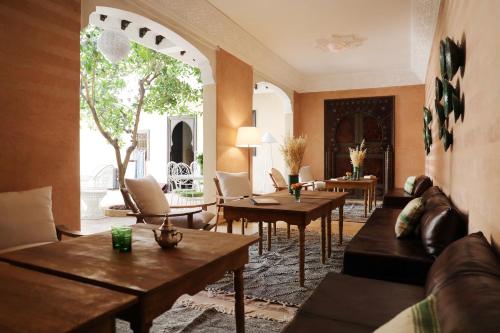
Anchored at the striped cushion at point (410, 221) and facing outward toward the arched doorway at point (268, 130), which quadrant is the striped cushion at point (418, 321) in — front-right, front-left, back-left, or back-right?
back-left

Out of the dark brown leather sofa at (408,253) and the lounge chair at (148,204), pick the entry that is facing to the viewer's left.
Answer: the dark brown leather sofa

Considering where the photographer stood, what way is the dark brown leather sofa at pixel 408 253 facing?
facing to the left of the viewer

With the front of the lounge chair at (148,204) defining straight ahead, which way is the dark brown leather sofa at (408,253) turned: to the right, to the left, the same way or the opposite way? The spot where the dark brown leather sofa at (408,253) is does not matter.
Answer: the opposite way

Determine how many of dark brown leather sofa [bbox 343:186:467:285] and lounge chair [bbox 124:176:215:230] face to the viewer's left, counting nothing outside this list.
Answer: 1

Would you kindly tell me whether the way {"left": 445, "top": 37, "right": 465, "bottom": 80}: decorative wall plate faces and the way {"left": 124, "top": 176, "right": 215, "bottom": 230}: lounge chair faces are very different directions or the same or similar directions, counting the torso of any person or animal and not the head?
very different directions

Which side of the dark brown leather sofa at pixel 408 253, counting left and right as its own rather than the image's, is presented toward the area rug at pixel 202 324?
front

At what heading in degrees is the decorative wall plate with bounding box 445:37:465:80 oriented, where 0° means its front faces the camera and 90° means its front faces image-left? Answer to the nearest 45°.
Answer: approximately 90°
